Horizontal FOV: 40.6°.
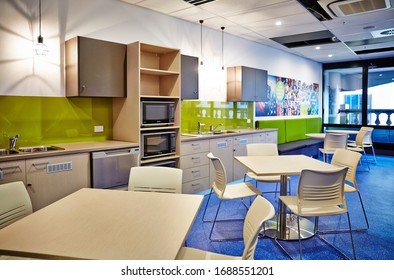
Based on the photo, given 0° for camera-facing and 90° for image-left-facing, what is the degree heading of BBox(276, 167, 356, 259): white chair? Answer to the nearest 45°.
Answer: approximately 135°

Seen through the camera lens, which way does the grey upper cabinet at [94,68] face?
facing the viewer and to the right of the viewer

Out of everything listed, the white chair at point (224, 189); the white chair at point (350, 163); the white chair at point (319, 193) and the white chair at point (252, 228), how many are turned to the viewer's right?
1

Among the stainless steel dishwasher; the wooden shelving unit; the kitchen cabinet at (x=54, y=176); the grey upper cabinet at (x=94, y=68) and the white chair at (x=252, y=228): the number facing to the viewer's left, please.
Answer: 1

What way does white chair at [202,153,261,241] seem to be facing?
to the viewer's right

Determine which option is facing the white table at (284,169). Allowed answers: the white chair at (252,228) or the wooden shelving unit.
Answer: the wooden shelving unit

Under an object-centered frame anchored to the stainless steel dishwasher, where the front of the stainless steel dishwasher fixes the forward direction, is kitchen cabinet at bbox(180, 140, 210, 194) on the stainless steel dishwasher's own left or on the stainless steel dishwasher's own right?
on the stainless steel dishwasher's own left

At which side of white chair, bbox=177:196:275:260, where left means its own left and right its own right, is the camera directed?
left

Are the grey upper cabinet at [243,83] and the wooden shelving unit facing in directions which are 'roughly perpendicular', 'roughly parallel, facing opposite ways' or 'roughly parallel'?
roughly parallel

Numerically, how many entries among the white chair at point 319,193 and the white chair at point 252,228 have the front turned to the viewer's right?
0

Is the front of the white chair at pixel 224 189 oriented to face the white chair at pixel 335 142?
no

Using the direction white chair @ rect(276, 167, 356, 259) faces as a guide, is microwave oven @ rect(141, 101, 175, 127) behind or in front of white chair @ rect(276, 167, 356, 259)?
in front

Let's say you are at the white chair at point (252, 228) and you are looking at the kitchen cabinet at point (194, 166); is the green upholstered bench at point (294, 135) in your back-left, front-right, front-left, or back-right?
front-right

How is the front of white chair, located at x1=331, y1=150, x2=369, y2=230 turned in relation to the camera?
facing the viewer and to the left of the viewer

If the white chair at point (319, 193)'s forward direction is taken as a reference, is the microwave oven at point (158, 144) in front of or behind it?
in front
